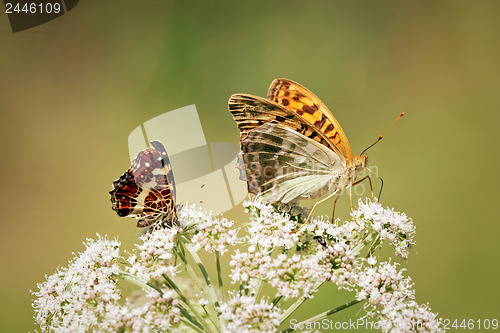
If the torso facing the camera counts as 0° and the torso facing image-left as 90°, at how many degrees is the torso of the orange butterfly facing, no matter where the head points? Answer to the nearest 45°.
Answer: approximately 270°
